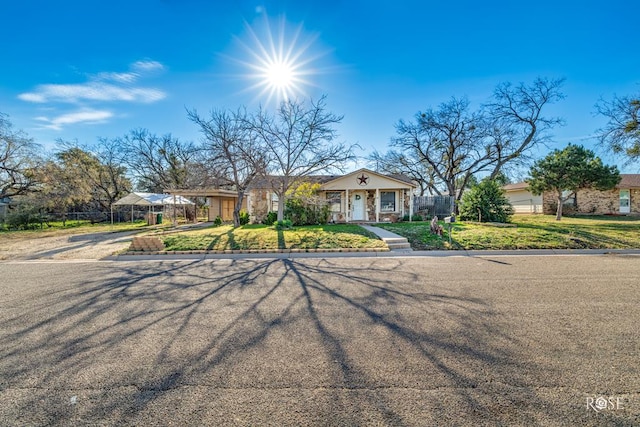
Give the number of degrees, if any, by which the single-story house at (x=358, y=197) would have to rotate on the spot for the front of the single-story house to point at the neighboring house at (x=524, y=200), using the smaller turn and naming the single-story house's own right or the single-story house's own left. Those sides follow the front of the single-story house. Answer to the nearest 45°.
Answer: approximately 90° to the single-story house's own left

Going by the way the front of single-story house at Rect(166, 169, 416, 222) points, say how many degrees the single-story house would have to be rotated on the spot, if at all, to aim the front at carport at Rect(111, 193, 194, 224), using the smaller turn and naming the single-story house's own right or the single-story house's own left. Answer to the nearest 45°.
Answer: approximately 90° to the single-story house's own right

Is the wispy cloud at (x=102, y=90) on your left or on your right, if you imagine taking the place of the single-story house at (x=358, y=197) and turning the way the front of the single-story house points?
on your right

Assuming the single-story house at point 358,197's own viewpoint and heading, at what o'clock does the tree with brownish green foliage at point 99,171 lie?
The tree with brownish green foliage is roughly at 4 o'clock from the single-story house.

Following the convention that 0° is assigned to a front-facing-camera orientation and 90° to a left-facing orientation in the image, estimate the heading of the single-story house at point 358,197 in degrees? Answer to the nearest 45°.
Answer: approximately 0°

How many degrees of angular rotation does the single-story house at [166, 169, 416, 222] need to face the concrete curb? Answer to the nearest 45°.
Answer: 0° — it already faces it

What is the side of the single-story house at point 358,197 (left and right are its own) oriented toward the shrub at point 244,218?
right

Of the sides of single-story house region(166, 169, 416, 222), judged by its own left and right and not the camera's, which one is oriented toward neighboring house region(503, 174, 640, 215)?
left
